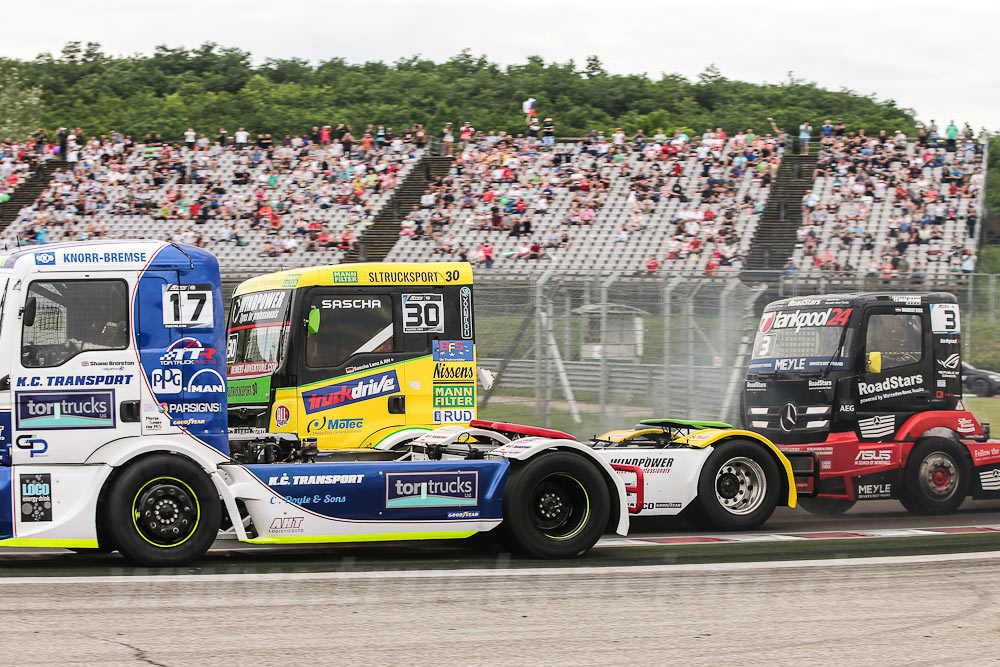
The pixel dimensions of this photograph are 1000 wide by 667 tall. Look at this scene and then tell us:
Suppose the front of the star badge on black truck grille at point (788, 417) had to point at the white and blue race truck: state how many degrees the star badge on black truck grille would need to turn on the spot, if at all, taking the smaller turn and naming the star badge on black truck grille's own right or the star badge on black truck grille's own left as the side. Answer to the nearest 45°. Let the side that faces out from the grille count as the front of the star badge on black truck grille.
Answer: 0° — it already faces it

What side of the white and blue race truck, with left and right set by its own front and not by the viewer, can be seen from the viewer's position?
left

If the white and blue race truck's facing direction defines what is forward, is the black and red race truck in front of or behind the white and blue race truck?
behind

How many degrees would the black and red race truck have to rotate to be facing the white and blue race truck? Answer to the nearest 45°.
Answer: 0° — it already faces it

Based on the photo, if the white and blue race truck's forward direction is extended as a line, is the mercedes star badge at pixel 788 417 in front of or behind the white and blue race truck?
behind
